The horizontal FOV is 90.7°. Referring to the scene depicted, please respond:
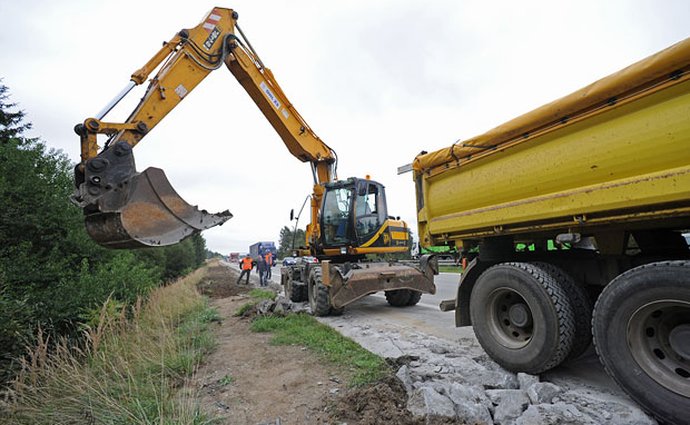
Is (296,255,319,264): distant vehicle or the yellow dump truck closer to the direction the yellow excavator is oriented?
the yellow dump truck

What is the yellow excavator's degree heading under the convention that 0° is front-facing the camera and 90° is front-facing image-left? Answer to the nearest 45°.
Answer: approximately 45°

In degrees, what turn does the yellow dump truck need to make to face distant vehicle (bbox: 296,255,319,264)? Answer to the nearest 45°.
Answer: approximately 180°

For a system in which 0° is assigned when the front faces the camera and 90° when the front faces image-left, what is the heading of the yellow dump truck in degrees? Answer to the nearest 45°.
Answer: approximately 315°
